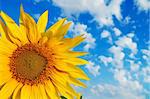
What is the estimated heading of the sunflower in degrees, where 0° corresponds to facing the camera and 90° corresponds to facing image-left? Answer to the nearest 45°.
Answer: approximately 0°
